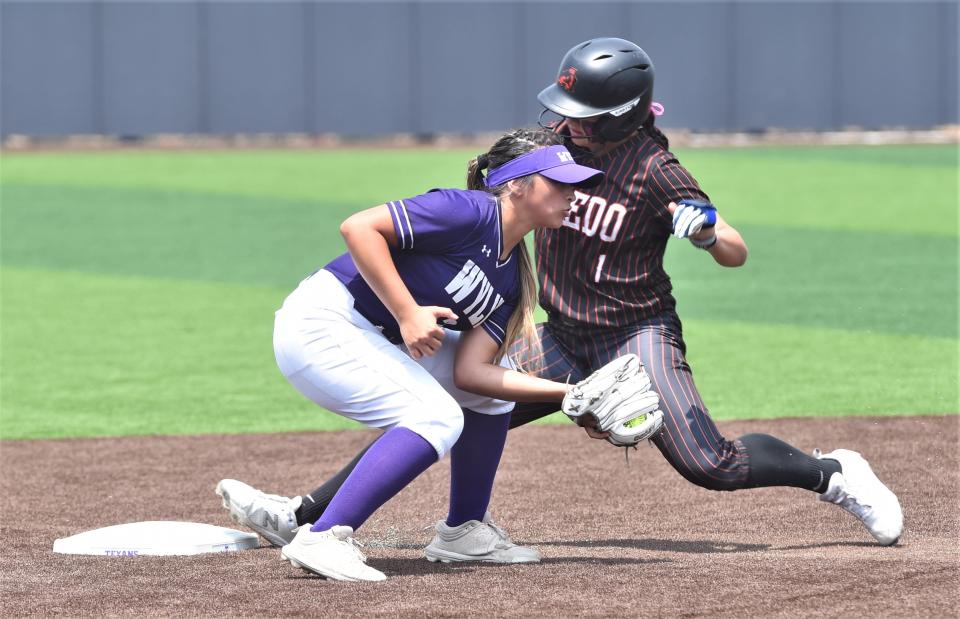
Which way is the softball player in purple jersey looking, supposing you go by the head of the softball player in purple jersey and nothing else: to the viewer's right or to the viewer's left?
to the viewer's right

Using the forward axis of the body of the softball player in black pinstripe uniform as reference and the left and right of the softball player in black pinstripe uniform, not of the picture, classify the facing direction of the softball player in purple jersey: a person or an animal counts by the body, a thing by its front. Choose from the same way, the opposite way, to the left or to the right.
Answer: to the left

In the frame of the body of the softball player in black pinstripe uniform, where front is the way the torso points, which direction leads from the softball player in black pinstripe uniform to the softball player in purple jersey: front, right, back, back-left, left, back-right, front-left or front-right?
front

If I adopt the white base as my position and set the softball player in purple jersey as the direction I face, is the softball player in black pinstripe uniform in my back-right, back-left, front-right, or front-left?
front-left

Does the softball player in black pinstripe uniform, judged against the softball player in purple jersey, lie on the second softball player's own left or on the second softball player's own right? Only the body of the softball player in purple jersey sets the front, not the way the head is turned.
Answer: on the second softball player's own left

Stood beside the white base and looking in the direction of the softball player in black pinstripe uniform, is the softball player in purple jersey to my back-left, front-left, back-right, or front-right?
front-right

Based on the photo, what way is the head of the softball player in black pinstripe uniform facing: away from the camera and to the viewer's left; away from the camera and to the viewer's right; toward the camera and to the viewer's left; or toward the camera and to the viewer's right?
toward the camera and to the viewer's left

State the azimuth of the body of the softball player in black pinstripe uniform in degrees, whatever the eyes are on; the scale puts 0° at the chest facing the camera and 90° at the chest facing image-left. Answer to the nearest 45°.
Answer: approximately 45°

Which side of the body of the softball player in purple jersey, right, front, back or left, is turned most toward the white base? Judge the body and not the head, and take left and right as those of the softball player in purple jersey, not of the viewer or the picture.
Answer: back

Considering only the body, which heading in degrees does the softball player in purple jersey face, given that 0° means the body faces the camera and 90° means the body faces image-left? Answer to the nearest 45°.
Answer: approximately 315°
